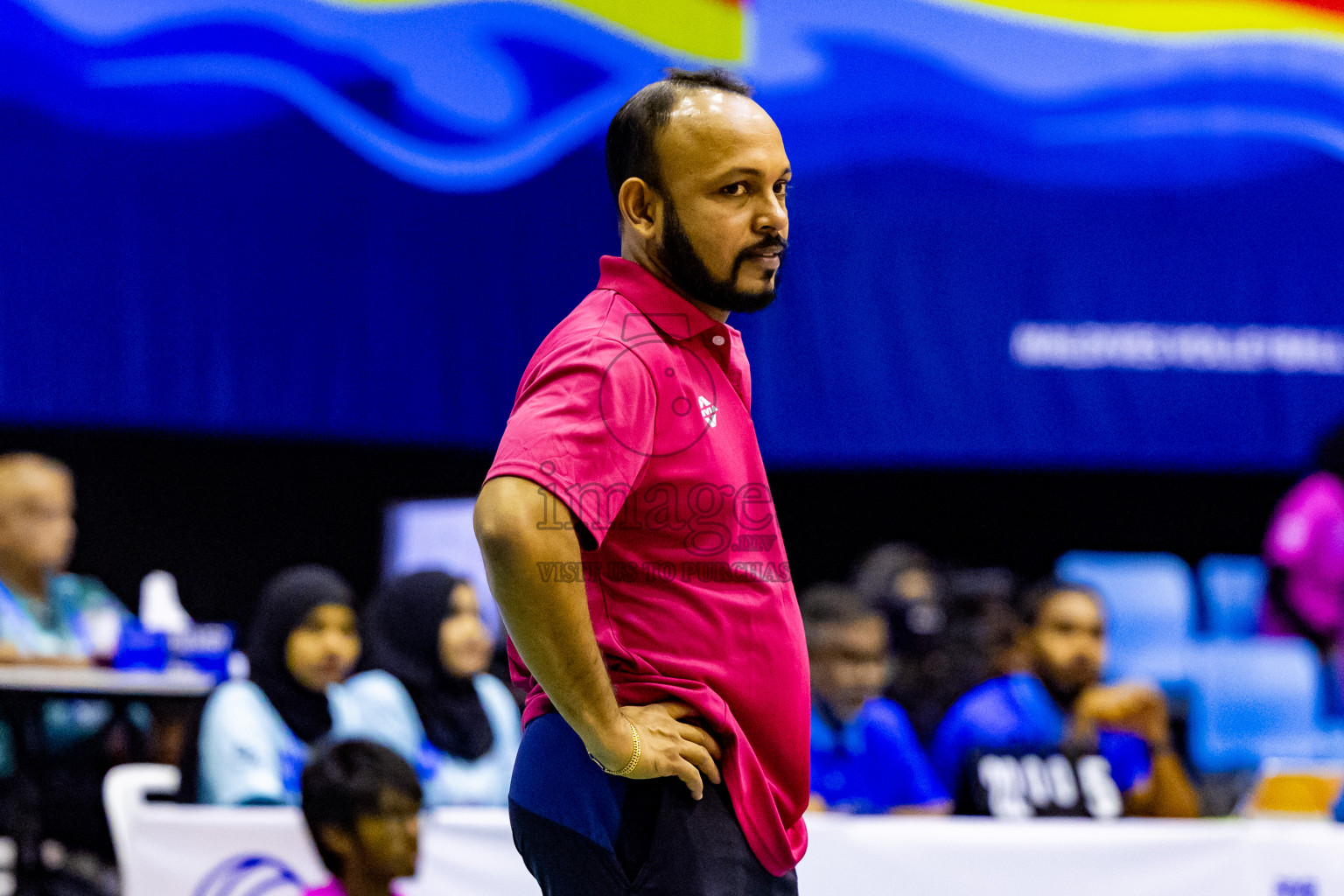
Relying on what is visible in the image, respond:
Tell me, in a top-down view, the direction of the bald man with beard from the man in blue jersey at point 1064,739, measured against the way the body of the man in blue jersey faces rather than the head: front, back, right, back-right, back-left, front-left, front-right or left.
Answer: front-right

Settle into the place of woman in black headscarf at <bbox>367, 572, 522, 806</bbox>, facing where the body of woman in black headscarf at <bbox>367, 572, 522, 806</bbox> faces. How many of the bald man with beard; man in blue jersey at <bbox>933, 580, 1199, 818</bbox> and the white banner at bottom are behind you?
0

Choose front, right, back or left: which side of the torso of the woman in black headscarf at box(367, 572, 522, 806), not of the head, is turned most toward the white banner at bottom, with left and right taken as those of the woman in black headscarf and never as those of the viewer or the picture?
front

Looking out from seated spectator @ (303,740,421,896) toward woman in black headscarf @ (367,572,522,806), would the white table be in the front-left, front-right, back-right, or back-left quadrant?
front-left

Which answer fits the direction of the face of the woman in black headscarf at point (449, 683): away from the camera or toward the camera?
toward the camera

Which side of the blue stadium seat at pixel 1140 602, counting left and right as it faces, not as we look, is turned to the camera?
front

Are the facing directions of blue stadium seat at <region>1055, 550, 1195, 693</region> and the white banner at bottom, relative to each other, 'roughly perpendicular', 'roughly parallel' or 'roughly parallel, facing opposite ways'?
roughly parallel

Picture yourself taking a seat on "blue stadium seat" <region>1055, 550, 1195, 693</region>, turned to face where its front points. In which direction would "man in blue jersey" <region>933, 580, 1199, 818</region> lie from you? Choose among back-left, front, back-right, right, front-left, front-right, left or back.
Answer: front

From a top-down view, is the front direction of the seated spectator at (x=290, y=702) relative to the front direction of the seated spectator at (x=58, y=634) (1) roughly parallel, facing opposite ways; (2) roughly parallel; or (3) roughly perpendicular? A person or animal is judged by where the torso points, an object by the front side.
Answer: roughly parallel

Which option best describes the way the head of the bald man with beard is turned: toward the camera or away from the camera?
toward the camera

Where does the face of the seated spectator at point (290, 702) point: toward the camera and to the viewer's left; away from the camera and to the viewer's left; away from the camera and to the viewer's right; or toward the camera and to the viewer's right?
toward the camera and to the viewer's right

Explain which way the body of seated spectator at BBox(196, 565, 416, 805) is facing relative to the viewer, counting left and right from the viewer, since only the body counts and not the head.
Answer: facing the viewer and to the right of the viewer

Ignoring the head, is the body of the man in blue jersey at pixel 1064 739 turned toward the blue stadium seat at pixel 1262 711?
no

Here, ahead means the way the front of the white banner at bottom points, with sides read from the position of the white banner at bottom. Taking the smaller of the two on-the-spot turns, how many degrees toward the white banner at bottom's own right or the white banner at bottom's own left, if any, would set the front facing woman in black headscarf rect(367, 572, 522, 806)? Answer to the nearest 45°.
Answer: approximately 135° to the white banner at bottom's own right

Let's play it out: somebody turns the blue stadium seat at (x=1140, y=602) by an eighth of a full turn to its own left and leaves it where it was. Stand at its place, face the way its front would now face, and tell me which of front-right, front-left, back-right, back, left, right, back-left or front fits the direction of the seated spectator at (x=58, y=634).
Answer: right
